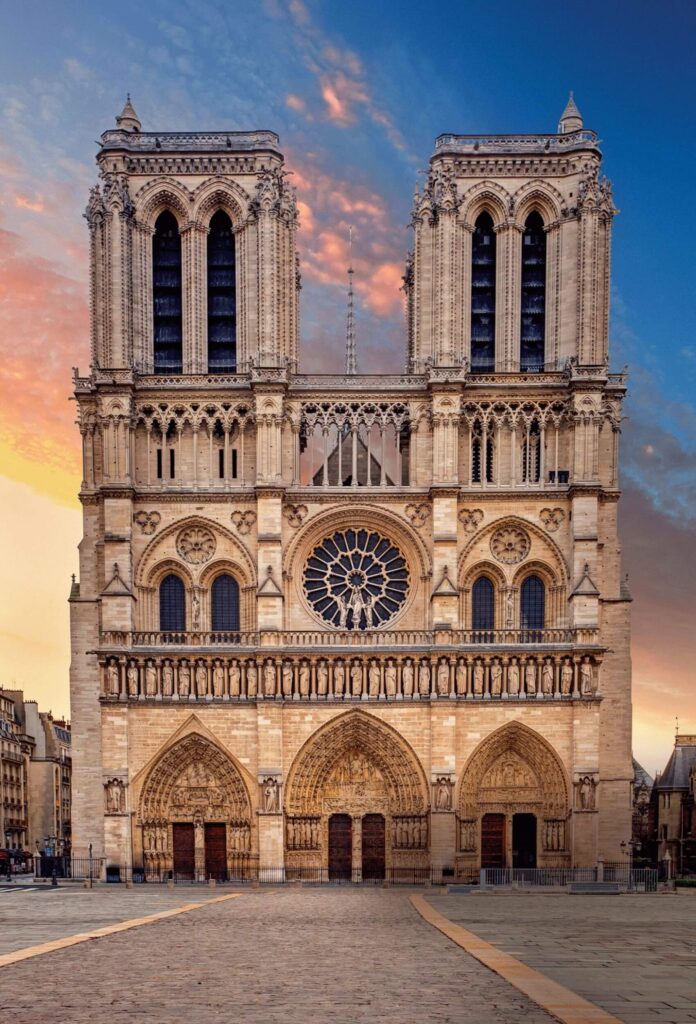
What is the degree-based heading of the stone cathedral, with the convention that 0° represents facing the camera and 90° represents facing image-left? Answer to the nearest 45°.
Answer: approximately 0°
